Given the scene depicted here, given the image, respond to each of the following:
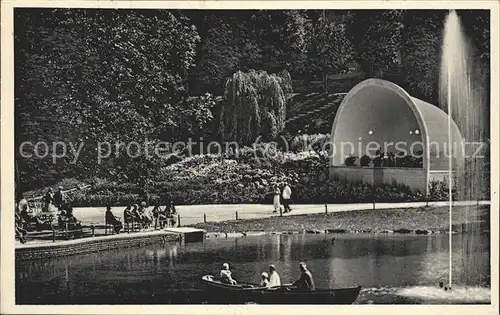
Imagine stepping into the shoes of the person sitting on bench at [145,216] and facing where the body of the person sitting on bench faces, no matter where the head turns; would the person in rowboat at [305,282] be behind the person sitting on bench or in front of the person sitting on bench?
in front

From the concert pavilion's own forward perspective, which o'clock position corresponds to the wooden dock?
The wooden dock is roughly at 1 o'clock from the concert pavilion.

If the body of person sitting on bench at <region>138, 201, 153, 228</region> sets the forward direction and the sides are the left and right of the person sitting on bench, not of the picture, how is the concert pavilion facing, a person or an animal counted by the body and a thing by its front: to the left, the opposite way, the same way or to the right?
to the right
